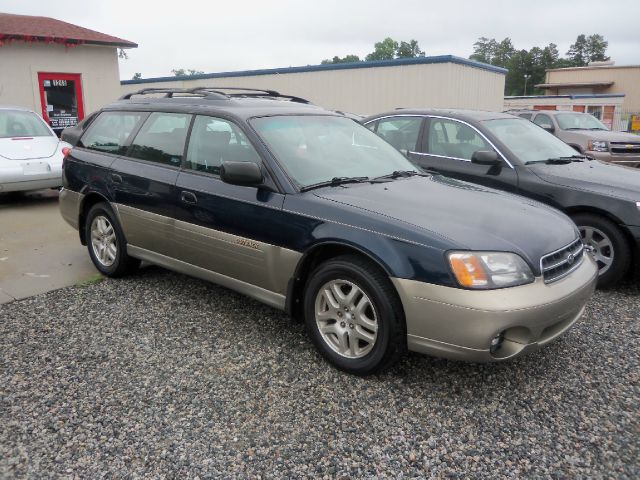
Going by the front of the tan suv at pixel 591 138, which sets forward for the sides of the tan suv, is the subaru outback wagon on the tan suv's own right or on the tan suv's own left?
on the tan suv's own right

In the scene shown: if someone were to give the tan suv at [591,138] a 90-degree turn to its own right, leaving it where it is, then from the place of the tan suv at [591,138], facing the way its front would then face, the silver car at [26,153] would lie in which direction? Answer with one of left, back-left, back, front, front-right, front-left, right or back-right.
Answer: front

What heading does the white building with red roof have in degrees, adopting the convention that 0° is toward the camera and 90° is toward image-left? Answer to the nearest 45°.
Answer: approximately 0°

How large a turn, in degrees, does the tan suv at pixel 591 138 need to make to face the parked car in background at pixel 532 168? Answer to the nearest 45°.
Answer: approximately 45° to its right

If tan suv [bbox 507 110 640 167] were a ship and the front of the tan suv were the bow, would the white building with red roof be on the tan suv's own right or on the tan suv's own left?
on the tan suv's own right

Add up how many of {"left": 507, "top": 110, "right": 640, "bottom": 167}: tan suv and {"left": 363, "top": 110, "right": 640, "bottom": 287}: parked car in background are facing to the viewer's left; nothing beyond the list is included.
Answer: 0

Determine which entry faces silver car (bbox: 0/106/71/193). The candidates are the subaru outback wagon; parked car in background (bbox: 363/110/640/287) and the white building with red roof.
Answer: the white building with red roof

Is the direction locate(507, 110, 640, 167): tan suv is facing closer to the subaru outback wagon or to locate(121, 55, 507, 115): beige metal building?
the subaru outback wagon

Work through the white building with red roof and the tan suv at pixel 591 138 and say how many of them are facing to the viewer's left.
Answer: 0

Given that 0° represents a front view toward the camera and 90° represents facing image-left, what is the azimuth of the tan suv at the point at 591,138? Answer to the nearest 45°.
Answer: approximately 315°

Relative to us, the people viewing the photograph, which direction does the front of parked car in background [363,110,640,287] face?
facing the viewer and to the right of the viewer

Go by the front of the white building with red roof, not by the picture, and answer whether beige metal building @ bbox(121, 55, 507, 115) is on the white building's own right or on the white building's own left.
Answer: on the white building's own left
